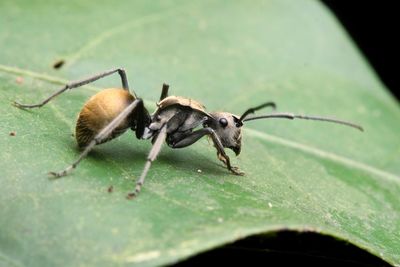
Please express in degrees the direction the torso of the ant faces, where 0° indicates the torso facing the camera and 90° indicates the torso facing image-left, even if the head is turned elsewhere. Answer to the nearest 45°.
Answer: approximately 270°
